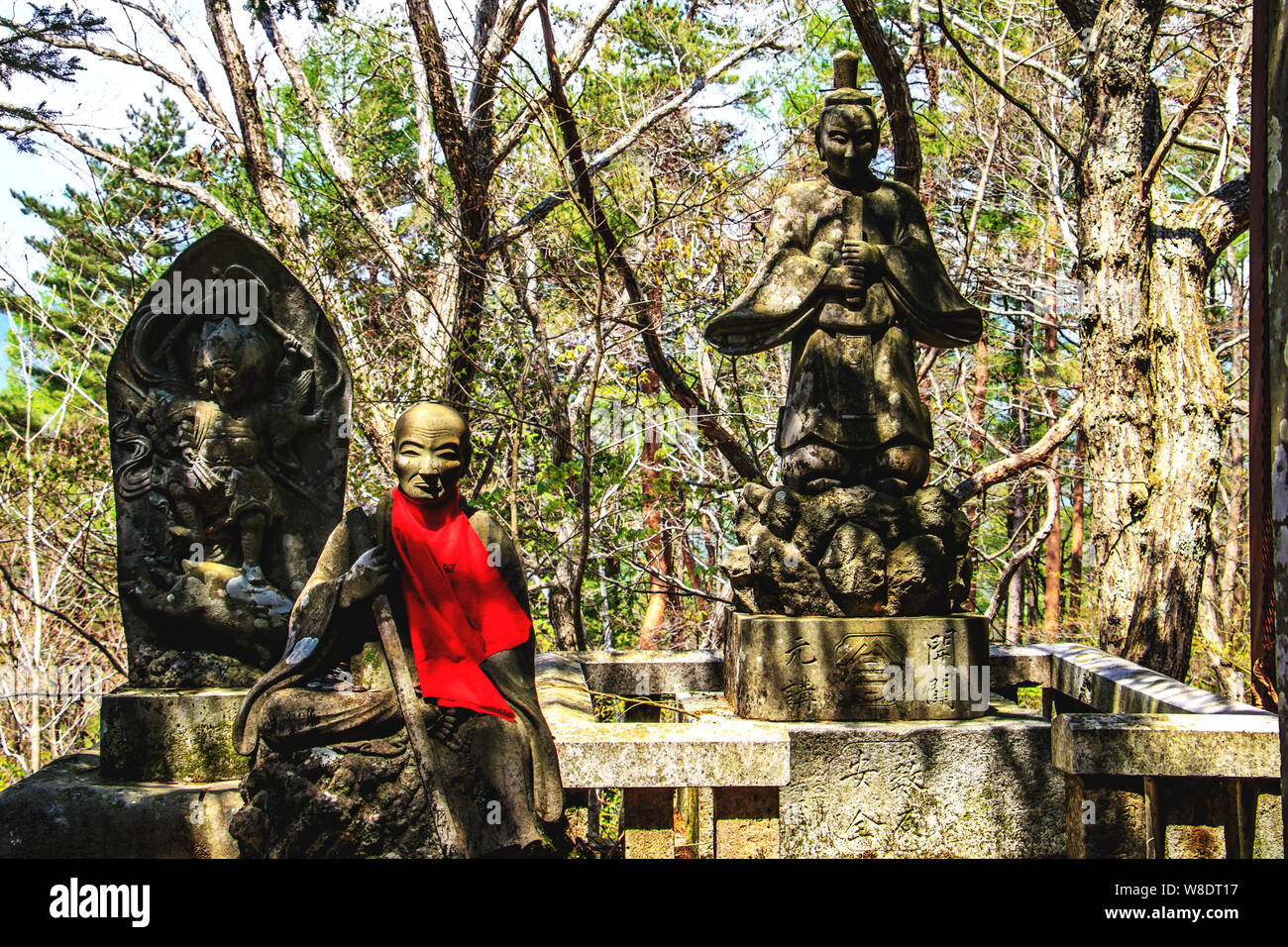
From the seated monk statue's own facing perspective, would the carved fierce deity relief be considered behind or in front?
behind

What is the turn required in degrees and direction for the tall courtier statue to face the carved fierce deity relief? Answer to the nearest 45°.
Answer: approximately 90° to its right

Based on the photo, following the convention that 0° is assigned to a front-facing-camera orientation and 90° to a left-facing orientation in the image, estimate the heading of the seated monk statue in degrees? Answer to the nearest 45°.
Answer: approximately 0°

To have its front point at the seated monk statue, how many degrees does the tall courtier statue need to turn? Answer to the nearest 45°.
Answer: approximately 45° to its right

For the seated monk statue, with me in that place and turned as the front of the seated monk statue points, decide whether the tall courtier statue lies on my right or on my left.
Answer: on my left

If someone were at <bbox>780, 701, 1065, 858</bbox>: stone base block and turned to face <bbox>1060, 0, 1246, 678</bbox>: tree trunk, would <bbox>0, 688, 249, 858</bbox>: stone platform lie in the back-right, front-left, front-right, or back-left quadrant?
back-left

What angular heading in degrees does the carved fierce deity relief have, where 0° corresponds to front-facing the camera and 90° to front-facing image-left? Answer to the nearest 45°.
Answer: approximately 0°
